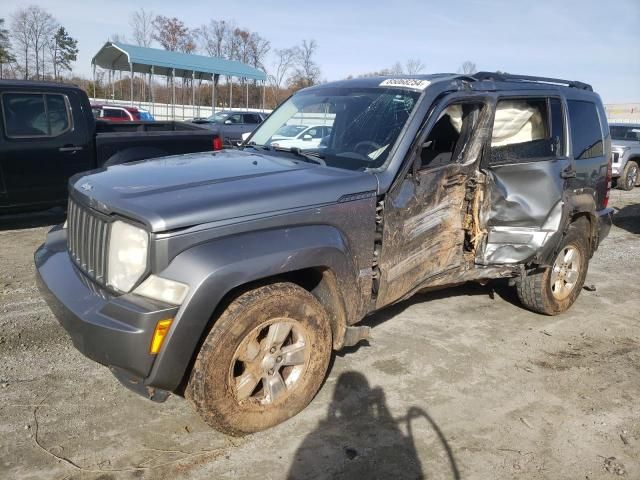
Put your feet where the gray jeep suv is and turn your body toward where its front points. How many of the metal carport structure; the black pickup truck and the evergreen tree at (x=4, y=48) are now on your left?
0

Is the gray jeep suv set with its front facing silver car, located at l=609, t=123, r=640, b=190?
no

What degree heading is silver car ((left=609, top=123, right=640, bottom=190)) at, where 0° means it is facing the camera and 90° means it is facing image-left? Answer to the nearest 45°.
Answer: approximately 45°

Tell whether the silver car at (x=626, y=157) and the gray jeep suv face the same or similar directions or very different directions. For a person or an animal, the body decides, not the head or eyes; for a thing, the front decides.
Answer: same or similar directions

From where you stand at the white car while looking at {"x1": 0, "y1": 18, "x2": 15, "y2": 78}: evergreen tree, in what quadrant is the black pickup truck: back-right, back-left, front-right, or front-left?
back-left

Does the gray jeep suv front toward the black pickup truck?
no

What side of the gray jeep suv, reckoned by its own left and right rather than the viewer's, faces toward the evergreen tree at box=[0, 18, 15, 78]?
right

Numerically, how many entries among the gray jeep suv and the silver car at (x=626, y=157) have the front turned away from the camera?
0

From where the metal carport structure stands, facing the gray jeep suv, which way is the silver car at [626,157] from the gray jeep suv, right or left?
left

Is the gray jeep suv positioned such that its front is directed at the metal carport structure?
no

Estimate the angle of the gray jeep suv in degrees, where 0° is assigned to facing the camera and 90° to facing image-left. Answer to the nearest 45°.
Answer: approximately 45°
